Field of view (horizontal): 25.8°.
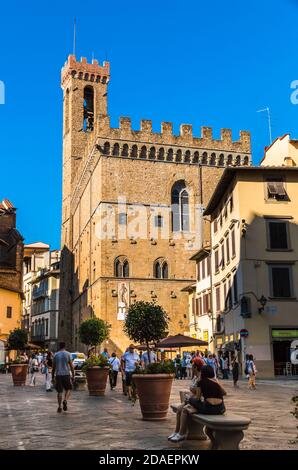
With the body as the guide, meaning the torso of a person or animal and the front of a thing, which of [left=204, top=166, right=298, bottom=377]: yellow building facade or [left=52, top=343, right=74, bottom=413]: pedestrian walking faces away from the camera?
the pedestrian walking

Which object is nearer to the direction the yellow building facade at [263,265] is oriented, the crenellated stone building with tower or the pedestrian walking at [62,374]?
the pedestrian walking

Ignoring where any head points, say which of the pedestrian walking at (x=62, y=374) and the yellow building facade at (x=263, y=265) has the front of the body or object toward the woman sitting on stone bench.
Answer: the yellow building facade

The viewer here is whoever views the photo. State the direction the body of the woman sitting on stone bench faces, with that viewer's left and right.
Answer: facing away from the viewer and to the left of the viewer

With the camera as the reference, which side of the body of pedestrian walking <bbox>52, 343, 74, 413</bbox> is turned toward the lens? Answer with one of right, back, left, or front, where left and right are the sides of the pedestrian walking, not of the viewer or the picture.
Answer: back

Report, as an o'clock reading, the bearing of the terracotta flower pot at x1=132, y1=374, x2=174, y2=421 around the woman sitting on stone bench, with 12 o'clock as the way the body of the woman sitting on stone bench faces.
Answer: The terracotta flower pot is roughly at 1 o'clock from the woman sitting on stone bench.
